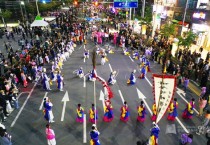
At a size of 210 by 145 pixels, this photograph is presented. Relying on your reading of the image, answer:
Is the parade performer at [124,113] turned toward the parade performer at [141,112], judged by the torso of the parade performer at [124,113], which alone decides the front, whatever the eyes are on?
no

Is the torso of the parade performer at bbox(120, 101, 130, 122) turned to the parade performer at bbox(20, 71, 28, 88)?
no

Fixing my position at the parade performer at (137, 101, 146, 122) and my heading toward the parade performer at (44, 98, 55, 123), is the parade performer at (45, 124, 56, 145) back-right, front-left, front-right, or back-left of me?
front-left

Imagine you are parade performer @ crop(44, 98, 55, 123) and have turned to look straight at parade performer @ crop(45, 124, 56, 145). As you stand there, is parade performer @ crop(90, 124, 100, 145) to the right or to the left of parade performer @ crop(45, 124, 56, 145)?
left

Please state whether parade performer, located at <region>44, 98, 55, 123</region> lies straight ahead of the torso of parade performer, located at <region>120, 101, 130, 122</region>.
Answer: no
